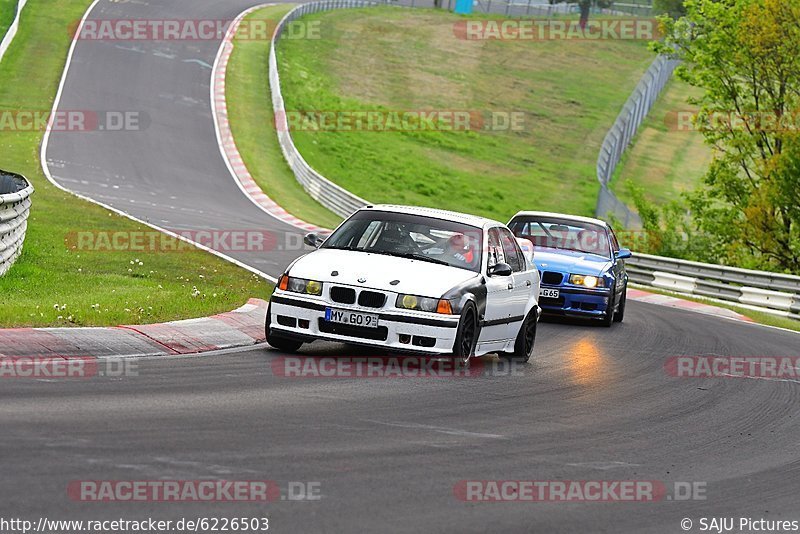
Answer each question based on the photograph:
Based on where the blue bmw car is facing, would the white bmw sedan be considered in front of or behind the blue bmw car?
in front

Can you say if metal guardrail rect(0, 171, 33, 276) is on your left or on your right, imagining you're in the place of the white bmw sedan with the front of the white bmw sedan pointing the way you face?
on your right

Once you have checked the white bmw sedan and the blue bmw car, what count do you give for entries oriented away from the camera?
0

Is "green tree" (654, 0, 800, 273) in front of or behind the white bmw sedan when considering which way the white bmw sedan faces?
behind

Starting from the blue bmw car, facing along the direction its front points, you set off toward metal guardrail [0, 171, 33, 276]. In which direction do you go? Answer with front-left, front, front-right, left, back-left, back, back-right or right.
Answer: front-right

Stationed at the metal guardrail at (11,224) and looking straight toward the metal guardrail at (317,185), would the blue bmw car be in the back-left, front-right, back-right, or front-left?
front-right

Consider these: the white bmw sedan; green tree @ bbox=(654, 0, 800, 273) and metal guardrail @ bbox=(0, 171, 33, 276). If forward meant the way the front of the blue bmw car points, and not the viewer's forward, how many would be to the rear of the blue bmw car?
1

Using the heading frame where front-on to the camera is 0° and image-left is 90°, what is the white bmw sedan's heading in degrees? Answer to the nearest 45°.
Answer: approximately 45°

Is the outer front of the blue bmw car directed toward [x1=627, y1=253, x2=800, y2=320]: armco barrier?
no

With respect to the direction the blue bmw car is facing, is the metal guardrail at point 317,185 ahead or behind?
behind

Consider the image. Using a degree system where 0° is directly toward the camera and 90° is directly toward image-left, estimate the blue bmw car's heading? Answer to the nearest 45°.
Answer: approximately 0°

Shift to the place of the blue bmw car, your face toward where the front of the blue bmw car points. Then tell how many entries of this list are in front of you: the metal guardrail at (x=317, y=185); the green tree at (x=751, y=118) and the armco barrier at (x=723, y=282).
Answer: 0

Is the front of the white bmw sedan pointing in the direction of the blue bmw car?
no

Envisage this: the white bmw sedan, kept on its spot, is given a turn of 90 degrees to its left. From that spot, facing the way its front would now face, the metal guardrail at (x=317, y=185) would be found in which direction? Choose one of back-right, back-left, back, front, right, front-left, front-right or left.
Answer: back-left
